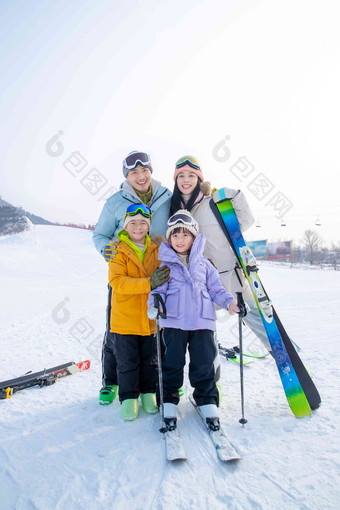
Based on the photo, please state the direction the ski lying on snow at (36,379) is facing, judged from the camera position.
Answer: facing away from the viewer and to the right of the viewer

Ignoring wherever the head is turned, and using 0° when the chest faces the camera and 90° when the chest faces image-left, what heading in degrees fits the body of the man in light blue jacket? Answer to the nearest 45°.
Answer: approximately 0°

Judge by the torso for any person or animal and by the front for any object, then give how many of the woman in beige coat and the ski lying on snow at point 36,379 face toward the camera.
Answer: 1

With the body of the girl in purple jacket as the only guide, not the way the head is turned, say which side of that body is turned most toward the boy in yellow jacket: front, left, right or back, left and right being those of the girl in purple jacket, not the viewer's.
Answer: right

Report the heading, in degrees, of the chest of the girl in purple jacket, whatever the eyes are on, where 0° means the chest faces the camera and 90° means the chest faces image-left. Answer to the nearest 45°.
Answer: approximately 0°
